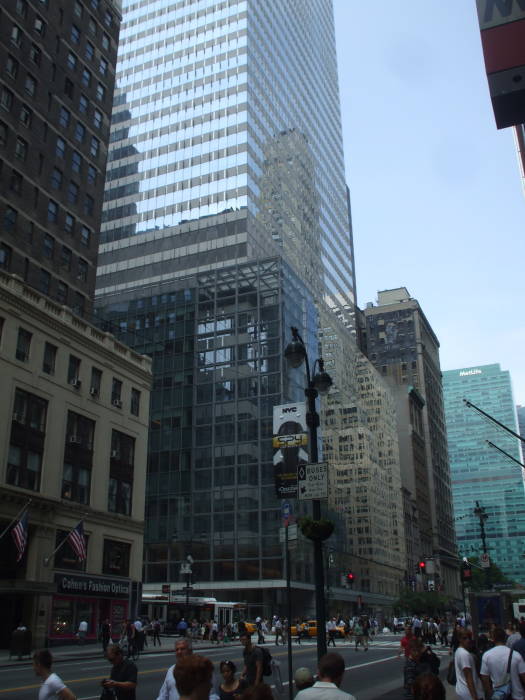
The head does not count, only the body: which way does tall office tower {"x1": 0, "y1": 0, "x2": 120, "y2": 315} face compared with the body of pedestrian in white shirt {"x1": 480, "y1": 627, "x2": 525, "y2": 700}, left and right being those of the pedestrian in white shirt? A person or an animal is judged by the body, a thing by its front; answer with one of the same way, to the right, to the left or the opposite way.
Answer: to the right

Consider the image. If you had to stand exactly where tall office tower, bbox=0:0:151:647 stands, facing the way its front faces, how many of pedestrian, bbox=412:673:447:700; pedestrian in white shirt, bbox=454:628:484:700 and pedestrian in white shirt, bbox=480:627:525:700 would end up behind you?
0

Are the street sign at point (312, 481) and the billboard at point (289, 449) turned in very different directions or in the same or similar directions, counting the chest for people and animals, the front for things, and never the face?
same or similar directions

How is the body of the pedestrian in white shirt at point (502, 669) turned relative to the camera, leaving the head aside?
away from the camera

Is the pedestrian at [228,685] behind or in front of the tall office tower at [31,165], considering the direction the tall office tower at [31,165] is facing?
in front

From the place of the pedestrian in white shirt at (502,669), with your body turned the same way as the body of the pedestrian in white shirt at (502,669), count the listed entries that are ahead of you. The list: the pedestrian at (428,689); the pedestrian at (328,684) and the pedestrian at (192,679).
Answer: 0

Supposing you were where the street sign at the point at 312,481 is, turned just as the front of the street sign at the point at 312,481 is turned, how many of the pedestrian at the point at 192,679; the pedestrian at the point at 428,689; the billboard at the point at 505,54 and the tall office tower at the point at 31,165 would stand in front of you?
3

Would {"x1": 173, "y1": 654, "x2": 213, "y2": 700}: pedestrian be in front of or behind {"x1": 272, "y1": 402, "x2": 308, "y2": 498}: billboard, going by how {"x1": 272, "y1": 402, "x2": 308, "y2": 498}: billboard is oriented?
in front

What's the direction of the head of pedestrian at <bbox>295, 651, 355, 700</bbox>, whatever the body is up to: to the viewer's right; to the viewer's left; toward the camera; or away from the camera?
away from the camera

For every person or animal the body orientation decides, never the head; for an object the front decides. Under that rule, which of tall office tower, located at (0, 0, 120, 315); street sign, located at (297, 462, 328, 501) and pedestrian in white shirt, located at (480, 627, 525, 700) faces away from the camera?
the pedestrian in white shirt

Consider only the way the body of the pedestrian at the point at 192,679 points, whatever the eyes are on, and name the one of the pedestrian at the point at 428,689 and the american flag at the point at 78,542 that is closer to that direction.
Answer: the american flag

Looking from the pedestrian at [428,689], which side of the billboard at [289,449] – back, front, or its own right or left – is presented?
front

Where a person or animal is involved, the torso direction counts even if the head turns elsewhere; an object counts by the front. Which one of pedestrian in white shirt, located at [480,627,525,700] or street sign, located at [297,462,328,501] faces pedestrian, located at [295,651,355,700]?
the street sign

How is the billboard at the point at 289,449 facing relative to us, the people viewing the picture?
facing the viewer
